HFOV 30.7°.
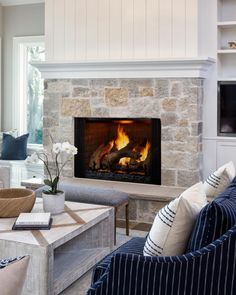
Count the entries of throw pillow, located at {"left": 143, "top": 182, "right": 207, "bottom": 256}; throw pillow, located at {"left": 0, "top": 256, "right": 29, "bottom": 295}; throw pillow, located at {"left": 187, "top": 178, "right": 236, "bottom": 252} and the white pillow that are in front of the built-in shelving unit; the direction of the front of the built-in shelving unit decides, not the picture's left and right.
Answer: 4

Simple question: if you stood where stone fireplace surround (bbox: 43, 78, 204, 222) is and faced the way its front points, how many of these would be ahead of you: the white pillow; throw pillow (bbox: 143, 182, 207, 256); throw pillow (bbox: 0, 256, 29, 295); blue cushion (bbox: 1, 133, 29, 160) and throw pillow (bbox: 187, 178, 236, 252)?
4

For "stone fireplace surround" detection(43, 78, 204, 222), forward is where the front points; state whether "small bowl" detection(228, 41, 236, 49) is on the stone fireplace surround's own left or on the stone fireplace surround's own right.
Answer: on the stone fireplace surround's own left

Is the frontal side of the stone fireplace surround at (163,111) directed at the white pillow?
yes

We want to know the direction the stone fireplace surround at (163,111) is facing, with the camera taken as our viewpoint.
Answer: facing the viewer

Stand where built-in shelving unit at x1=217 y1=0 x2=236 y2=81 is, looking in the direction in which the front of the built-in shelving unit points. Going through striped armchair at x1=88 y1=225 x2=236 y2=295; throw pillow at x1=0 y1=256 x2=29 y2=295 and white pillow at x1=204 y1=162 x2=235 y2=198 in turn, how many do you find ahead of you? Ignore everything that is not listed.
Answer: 3

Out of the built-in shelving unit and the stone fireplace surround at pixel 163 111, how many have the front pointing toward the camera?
2

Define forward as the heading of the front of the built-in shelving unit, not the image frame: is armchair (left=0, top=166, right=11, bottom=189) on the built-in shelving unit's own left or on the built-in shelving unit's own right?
on the built-in shelving unit's own right

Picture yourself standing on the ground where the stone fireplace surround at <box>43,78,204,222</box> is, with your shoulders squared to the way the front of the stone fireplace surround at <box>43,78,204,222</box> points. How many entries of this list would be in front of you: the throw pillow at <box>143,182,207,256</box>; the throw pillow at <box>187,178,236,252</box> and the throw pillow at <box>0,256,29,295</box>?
3

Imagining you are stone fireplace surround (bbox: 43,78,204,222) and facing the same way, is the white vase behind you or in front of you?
in front

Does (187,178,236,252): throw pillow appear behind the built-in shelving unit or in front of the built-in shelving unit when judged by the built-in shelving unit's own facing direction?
in front

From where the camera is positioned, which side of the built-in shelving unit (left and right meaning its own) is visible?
front

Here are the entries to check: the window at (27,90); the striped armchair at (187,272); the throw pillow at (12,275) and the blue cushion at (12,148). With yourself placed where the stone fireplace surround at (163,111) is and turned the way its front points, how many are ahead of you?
2

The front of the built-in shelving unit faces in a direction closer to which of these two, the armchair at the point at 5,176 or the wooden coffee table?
the wooden coffee table

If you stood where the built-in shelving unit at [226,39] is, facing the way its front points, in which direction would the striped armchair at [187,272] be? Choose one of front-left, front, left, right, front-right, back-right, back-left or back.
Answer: front

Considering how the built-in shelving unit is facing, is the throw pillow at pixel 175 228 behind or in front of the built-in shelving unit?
in front
